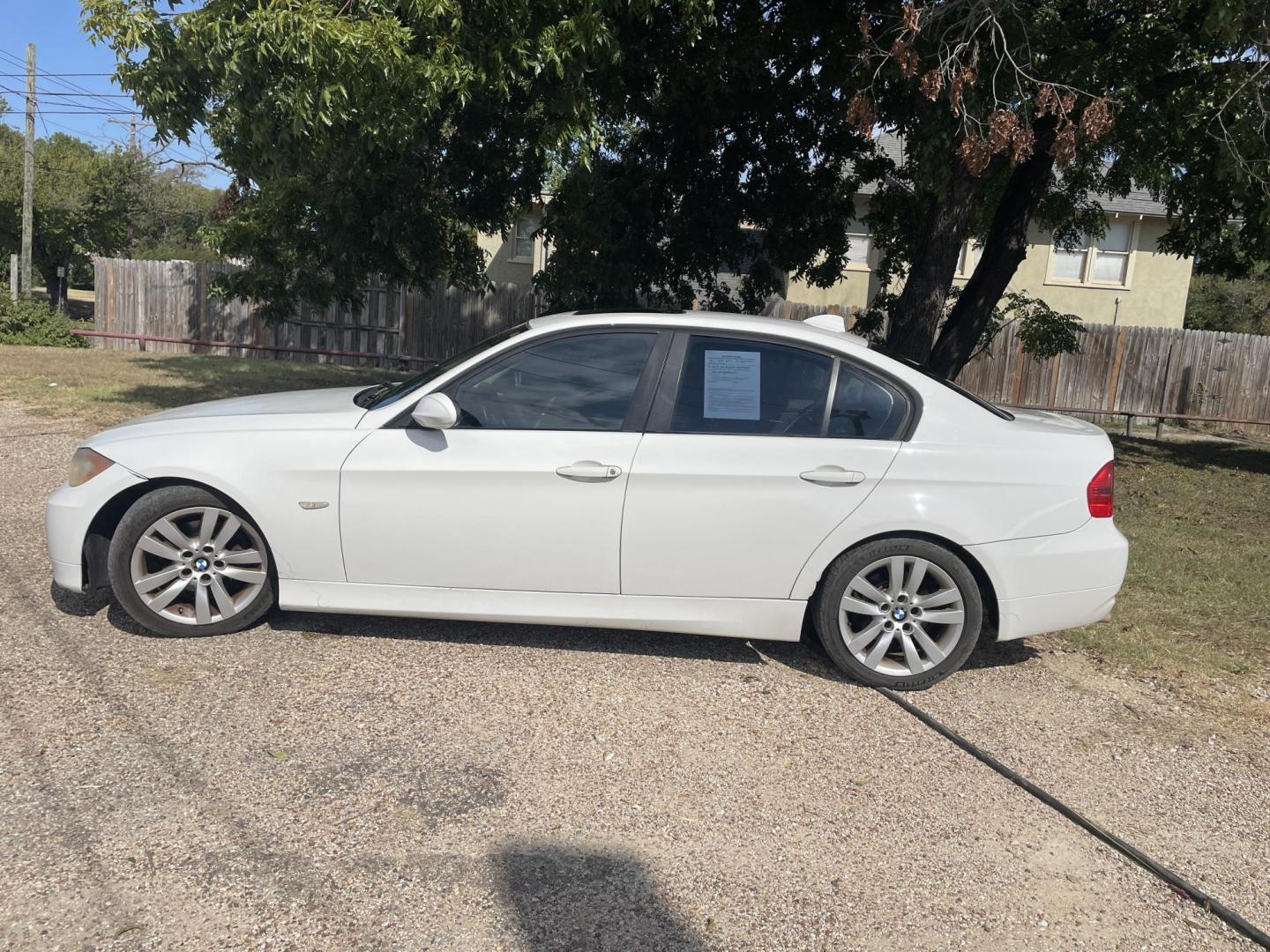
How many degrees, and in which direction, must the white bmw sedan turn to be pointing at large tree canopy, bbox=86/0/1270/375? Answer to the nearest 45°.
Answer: approximately 90° to its right

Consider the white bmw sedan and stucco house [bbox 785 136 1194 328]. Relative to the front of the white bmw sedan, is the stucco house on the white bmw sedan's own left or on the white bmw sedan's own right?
on the white bmw sedan's own right

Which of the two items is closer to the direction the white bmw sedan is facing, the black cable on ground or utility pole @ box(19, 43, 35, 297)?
the utility pole

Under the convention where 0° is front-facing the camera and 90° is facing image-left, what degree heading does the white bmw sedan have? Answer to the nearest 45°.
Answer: approximately 90°

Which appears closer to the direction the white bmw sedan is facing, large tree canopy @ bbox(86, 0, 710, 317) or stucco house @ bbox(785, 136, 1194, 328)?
the large tree canopy

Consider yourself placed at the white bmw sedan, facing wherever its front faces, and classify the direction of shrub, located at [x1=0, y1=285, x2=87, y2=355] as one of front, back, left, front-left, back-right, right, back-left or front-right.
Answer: front-right

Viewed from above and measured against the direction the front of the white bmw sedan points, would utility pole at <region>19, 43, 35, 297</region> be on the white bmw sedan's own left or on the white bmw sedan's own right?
on the white bmw sedan's own right

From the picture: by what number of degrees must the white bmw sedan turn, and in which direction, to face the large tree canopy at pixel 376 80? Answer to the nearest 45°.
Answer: approximately 45° to its right

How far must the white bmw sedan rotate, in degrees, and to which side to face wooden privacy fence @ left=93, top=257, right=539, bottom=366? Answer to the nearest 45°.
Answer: approximately 90° to its right
